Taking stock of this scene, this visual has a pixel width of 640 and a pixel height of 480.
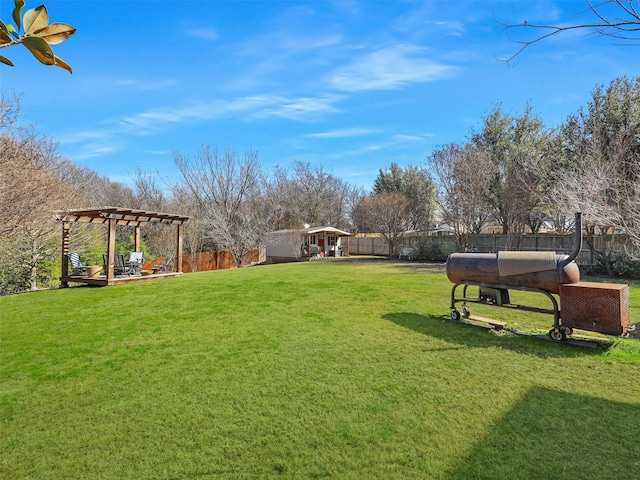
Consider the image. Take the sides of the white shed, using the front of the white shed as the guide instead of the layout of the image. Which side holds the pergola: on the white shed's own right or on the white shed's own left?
on the white shed's own right

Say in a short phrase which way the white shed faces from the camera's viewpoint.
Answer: facing the viewer and to the right of the viewer

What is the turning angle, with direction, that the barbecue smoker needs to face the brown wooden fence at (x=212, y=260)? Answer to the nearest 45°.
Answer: approximately 90° to its right

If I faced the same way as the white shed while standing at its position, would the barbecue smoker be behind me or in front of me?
in front

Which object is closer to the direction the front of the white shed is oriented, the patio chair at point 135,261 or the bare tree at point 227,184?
the patio chair

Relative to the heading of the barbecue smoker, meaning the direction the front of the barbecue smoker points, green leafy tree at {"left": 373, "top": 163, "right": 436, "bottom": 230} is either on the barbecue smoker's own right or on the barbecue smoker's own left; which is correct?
on the barbecue smoker's own right

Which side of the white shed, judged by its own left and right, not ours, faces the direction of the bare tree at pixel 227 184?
right

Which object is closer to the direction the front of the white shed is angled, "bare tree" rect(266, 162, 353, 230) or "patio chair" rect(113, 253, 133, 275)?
the patio chair

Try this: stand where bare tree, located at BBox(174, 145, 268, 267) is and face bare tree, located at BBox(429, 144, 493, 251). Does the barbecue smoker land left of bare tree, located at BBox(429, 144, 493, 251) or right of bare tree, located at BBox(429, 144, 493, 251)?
right

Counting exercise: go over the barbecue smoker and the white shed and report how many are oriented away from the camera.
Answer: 0
